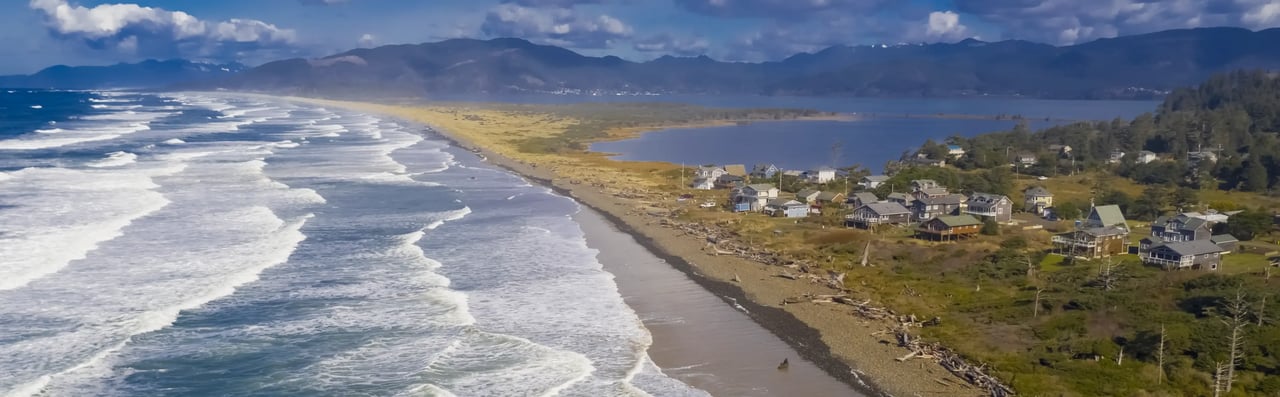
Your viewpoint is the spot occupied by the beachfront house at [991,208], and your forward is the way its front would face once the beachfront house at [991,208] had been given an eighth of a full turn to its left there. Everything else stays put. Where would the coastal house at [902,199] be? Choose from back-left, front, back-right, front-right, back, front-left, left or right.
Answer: right

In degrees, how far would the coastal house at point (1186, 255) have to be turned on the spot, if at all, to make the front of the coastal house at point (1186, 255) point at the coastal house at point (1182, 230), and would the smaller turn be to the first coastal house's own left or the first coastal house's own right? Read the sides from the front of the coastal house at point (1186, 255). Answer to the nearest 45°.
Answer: approximately 135° to the first coastal house's own right

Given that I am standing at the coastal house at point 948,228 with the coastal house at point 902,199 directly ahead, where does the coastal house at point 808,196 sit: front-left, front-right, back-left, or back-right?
front-left

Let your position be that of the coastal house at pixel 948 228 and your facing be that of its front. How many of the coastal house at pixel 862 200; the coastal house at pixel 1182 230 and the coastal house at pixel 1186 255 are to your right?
1

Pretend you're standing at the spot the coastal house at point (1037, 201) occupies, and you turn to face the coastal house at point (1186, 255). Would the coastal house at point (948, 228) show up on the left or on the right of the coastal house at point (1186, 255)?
right

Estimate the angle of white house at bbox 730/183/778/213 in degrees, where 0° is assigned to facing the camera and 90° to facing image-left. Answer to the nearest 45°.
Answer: approximately 45°

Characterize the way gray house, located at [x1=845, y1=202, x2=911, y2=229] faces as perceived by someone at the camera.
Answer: facing the viewer and to the left of the viewer

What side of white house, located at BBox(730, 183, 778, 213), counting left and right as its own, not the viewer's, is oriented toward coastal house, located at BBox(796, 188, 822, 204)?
back

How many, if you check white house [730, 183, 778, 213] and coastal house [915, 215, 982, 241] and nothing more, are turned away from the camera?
0

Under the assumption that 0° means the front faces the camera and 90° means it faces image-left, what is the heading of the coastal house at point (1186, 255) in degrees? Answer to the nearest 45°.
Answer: approximately 45°

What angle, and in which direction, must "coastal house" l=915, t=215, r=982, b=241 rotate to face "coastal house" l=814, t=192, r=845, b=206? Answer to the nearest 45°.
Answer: approximately 90° to its right
